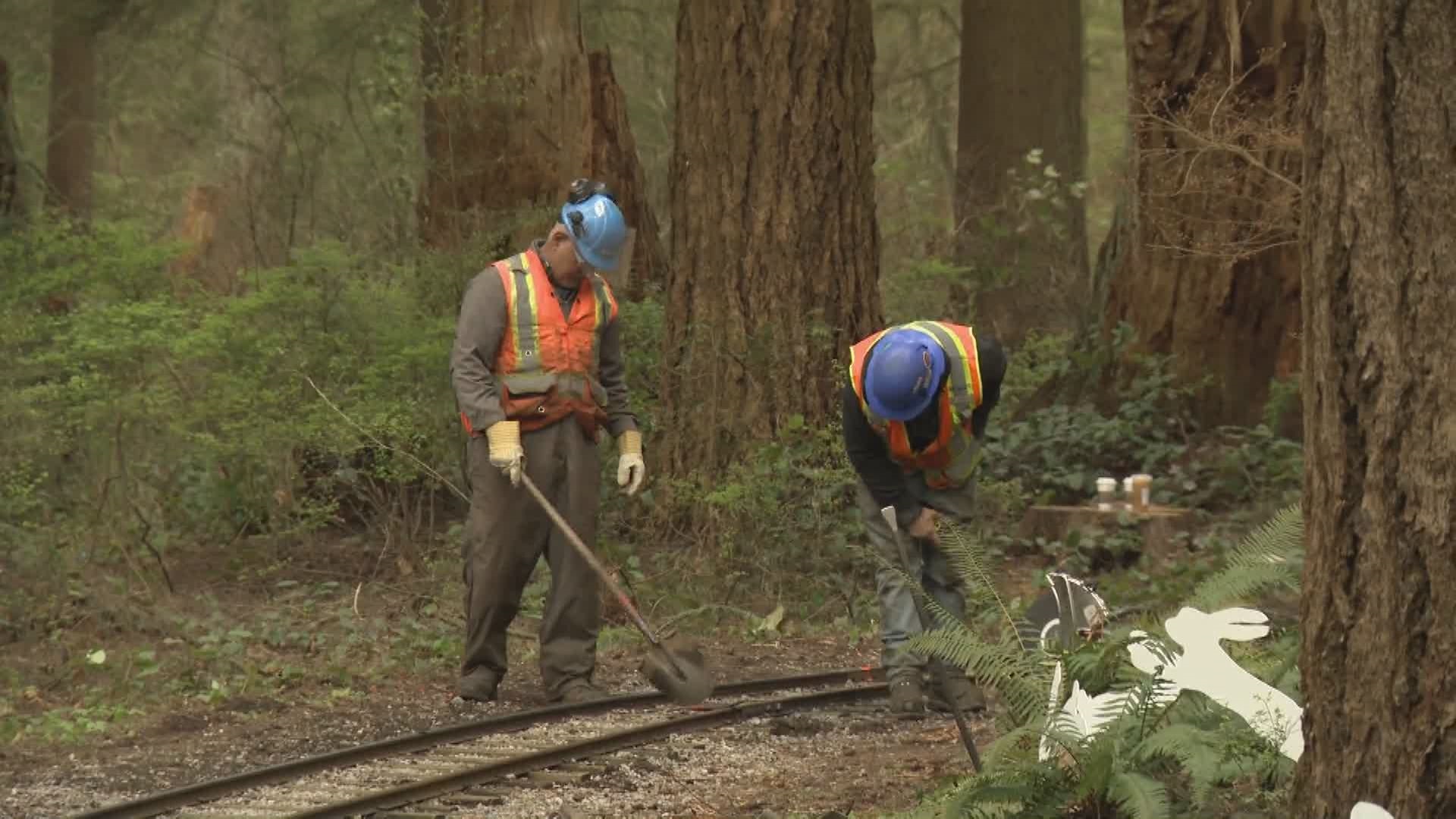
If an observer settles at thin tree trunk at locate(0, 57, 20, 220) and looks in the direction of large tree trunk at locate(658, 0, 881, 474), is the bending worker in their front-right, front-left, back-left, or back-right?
front-right

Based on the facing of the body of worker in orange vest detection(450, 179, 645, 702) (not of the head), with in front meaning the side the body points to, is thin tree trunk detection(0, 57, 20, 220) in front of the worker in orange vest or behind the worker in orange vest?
behind

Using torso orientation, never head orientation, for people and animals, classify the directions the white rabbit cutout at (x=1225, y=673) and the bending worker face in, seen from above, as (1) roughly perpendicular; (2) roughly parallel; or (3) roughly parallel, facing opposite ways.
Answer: roughly perpendicular

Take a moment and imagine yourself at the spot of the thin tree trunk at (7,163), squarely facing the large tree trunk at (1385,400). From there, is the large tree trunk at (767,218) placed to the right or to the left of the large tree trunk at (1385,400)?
left

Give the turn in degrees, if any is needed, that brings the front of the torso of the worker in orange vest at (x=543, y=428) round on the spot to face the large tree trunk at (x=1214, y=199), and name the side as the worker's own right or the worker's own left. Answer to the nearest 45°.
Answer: approximately 90° to the worker's own left

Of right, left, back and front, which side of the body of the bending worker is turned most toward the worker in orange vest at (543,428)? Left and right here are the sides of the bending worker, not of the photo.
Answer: right

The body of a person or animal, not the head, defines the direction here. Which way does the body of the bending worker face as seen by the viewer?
toward the camera

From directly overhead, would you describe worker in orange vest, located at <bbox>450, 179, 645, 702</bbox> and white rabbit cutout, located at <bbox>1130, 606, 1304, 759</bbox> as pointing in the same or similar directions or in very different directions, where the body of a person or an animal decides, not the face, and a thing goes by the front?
very different directions

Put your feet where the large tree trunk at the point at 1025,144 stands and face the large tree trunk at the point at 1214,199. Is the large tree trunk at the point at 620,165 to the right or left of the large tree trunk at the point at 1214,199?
right

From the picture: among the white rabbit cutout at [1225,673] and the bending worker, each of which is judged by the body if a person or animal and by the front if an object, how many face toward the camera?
1

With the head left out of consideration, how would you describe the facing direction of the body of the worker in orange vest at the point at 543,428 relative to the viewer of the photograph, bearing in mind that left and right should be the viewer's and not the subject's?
facing the viewer and to the right of the viewer
